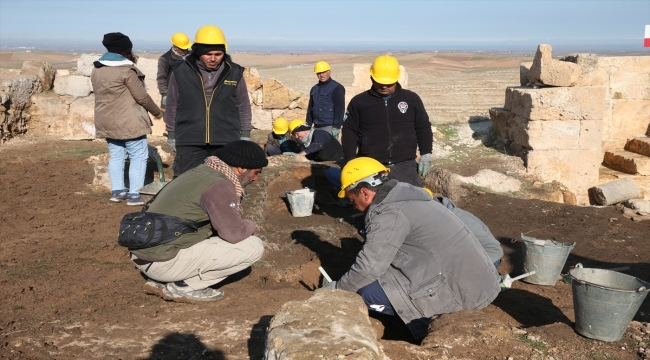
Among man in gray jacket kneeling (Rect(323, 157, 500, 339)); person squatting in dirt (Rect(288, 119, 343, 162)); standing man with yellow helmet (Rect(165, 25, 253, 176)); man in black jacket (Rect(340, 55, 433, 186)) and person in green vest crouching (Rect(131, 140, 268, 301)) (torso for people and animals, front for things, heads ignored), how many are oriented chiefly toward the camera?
2

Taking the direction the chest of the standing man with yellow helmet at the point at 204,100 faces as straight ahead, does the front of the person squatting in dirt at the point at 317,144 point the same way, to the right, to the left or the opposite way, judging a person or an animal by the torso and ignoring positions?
to the right

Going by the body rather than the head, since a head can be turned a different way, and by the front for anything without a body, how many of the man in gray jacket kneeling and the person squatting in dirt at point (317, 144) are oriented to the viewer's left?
2

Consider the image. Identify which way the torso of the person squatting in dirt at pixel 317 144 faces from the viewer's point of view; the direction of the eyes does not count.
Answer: to the viewer's left

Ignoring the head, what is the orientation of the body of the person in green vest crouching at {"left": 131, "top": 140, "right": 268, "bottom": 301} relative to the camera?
to the viewer's right

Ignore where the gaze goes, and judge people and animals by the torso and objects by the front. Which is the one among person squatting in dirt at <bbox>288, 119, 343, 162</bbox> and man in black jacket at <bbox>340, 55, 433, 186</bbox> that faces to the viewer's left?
the person squatting in dirt

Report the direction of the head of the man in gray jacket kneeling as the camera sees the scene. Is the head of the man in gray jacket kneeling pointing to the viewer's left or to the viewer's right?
to the viewer's left

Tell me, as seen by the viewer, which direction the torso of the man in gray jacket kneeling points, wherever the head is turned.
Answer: to the viewer's left

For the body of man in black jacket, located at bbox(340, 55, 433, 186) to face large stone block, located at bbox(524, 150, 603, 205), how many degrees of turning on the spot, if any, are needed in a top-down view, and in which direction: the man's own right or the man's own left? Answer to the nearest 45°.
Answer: approximately 135° to the man's own left

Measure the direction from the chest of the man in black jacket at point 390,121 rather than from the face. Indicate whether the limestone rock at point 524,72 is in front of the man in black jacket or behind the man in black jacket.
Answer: behind

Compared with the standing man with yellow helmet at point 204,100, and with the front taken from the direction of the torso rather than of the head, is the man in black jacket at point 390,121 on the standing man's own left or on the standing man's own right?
on the standing man's own left

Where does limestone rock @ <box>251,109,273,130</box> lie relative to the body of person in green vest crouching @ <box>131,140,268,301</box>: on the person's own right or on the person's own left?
on the person's own left
